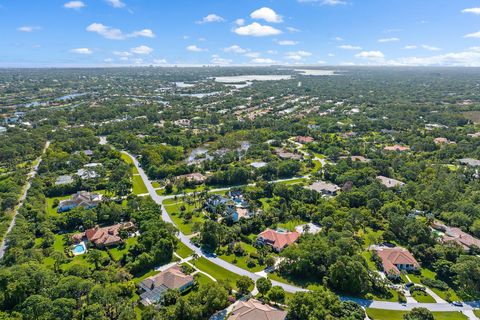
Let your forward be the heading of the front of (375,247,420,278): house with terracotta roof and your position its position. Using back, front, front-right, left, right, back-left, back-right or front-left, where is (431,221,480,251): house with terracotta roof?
back-left

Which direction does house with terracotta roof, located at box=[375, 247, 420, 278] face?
toward the camera

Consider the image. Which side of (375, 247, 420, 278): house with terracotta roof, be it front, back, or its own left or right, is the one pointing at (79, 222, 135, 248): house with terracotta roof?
right

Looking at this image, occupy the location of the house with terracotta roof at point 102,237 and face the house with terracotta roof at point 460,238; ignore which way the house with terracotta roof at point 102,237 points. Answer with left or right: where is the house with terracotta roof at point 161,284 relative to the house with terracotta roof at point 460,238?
right

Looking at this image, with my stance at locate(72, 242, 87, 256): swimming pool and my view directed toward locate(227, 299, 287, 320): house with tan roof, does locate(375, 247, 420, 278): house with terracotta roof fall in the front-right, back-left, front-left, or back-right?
front-left

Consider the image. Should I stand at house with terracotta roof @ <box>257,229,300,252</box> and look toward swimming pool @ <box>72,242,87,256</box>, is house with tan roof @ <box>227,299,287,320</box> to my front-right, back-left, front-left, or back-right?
front-left

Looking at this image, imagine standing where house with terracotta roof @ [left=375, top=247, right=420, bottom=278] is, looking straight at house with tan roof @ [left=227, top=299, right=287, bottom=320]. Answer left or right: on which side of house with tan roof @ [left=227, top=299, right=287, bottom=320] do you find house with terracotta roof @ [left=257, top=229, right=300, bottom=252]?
right

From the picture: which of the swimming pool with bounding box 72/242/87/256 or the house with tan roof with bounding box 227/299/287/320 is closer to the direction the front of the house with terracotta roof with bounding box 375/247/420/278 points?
the house with tan roof

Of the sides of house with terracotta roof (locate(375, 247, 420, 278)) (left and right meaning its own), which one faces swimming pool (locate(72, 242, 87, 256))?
right

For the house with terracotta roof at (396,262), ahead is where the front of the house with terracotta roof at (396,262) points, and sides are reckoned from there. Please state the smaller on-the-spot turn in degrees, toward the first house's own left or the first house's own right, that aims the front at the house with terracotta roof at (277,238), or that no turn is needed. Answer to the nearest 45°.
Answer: approximately 90° to the first house's own right

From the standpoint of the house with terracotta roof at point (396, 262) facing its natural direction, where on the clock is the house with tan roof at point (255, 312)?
the house with tan roof at point (255, 312) is roughly at 1 o'clock from the house with terracotta roof at point (396, 262).

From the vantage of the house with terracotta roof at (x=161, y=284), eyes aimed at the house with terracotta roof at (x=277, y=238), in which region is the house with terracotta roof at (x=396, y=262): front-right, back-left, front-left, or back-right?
front-right

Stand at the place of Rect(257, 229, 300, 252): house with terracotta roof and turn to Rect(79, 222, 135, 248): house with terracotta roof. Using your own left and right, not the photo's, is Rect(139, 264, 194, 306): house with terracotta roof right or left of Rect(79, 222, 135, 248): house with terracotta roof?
left

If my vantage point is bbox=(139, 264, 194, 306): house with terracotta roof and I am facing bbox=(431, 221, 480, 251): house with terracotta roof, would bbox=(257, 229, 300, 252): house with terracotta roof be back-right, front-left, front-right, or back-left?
front-left

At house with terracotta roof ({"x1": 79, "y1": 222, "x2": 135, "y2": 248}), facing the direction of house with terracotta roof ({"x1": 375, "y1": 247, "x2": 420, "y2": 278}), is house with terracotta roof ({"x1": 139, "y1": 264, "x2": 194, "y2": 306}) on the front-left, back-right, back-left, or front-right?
front-right
